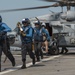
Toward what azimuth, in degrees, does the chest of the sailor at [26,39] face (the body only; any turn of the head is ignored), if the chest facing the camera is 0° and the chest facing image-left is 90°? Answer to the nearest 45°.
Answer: approximately 45°

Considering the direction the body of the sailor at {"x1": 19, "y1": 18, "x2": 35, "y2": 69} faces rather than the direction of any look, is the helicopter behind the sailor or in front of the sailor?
behind
